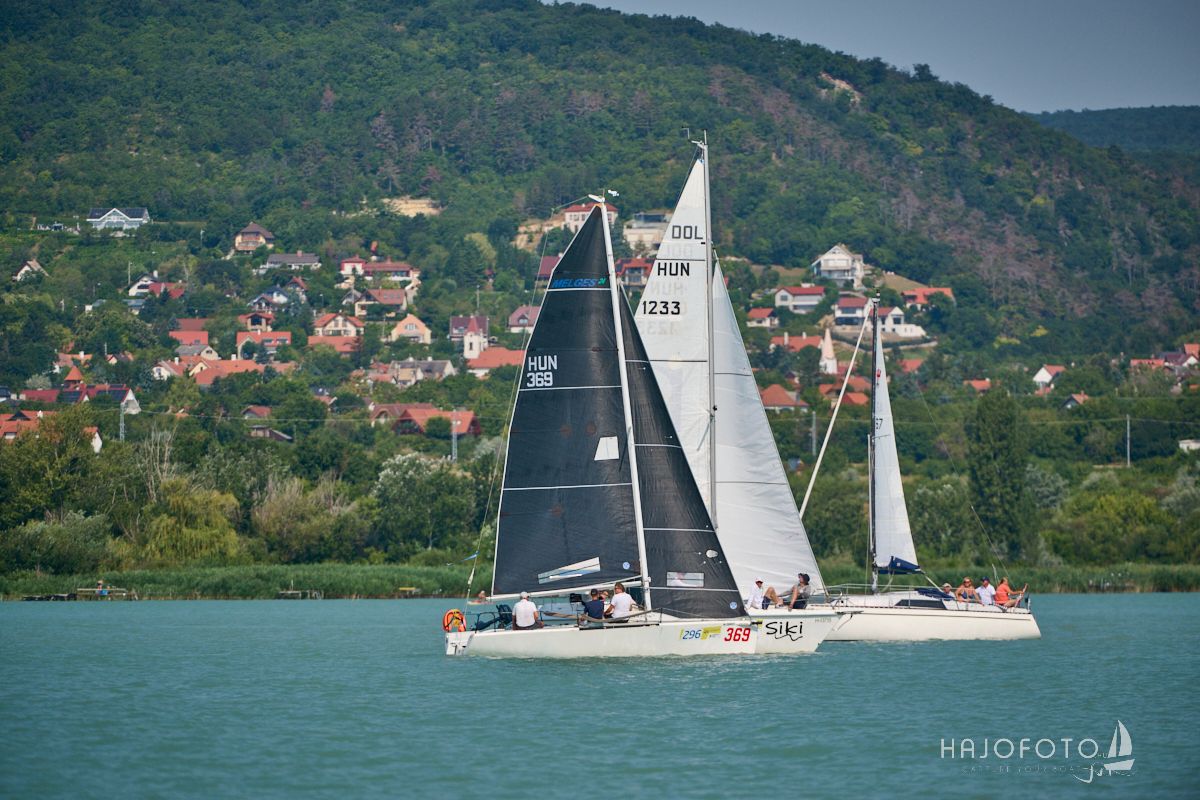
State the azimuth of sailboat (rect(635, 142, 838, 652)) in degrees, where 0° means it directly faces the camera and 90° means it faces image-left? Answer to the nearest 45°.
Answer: approximately 270°

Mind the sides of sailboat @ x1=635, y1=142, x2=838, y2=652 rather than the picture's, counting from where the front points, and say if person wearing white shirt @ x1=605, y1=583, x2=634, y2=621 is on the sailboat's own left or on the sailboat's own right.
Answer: on the sailboat's own right

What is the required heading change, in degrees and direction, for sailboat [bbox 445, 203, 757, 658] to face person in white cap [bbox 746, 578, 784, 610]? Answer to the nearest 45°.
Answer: approximately 45° to its left

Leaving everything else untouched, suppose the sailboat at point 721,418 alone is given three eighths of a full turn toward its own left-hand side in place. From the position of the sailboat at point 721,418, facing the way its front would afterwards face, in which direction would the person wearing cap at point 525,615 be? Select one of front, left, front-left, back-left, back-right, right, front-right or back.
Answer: left

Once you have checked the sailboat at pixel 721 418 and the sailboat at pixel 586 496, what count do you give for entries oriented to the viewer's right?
2

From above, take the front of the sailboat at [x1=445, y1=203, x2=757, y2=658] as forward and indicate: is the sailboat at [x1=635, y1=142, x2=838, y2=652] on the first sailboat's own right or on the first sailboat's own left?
on the first sailboat's own left

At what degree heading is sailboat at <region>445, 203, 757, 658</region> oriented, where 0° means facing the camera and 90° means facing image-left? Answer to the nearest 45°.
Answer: approximately 270°

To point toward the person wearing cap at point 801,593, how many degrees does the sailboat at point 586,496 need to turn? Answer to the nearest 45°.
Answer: approximately 45° to its left
